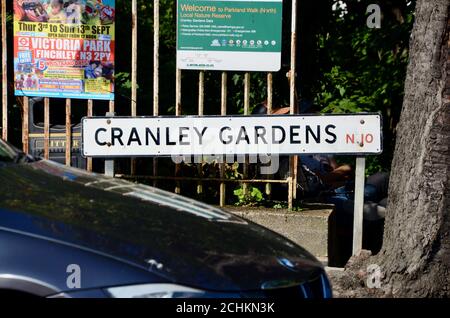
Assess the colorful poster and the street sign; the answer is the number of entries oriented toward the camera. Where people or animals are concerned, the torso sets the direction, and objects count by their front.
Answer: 2

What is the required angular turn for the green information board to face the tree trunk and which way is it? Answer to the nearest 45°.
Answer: approximately 45° to its left

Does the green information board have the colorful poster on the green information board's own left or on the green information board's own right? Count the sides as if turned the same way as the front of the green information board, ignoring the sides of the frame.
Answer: on the green information board's own right

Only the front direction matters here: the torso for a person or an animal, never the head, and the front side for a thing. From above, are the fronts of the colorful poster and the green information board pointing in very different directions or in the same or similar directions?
same or similar directions

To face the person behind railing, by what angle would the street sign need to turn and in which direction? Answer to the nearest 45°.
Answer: approximately 135° to its left

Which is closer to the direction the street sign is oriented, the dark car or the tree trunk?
the dark car

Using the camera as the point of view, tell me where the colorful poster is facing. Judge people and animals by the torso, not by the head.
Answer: facing the viewer

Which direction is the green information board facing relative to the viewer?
toward the camera

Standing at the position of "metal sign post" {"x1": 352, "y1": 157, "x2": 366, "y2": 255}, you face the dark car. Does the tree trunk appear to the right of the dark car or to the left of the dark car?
left

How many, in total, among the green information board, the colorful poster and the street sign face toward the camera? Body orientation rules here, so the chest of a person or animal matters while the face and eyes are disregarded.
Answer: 3

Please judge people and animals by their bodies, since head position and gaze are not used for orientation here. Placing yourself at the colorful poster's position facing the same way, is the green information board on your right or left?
on your left

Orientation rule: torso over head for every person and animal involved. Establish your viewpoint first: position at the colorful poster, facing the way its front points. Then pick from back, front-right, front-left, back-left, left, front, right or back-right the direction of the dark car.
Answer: front

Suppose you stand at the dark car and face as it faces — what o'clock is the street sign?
The street sign is roughly at 8 o'clock from the dark car.

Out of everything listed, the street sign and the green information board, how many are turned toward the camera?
2

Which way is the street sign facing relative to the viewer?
toward the camera

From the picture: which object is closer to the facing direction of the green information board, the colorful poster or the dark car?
the dark car

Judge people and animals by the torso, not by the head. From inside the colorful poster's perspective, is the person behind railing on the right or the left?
on its left
